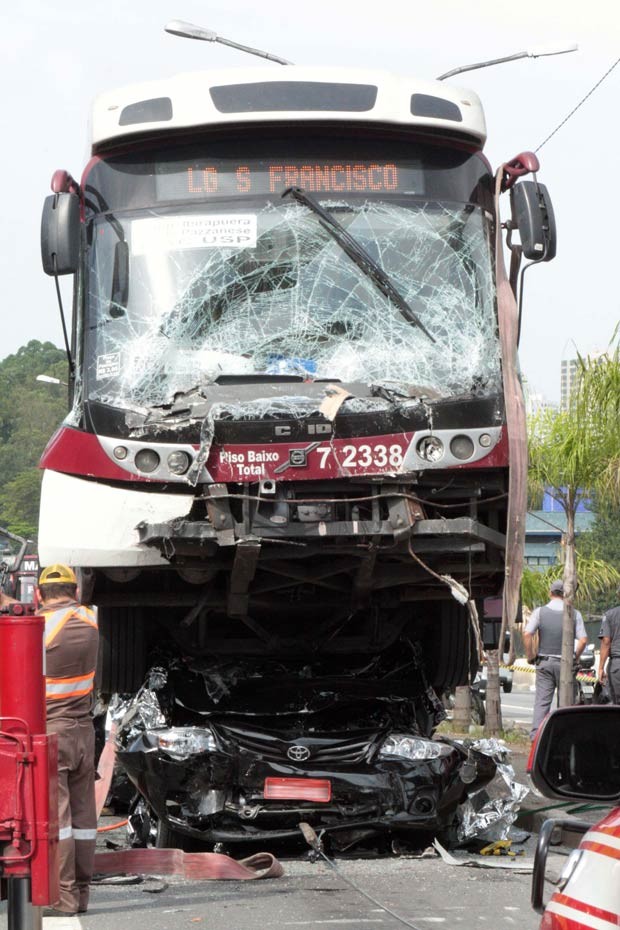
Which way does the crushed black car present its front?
toward the camera

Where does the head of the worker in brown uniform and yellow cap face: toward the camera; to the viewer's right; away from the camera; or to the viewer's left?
away from the camera

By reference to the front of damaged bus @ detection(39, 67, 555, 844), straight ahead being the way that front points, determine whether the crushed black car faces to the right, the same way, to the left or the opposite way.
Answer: the same way

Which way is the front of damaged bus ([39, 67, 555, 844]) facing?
toward the camera

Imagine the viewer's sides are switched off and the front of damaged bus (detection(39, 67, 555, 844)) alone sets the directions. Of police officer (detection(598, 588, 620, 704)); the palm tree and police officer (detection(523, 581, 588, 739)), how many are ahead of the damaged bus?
0

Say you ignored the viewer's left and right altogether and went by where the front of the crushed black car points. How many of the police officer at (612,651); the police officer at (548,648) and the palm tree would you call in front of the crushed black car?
0

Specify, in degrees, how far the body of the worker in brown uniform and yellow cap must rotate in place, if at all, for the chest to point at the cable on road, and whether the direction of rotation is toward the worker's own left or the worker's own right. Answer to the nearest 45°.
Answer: approximately 90° to the worker's own right
